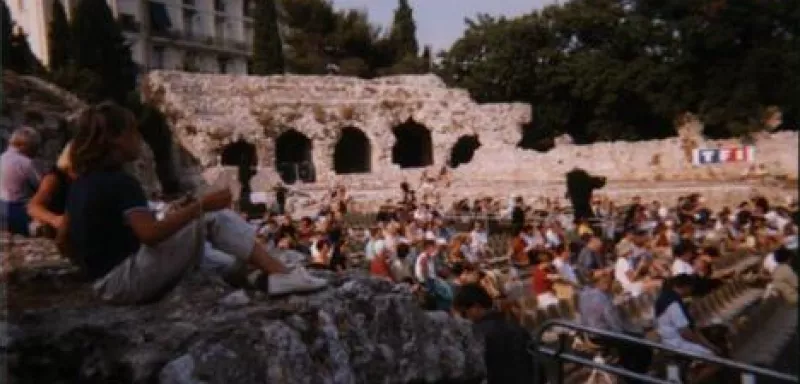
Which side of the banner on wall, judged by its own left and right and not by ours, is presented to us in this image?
front

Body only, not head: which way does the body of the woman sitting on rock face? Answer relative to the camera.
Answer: to the viewer's right

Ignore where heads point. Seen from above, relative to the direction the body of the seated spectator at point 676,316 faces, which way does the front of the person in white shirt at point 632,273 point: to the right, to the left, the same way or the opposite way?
the same way

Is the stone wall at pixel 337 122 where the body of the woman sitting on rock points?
no

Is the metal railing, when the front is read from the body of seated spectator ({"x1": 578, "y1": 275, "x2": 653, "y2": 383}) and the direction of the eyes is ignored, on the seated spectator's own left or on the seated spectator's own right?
on the seated spectator's own right
